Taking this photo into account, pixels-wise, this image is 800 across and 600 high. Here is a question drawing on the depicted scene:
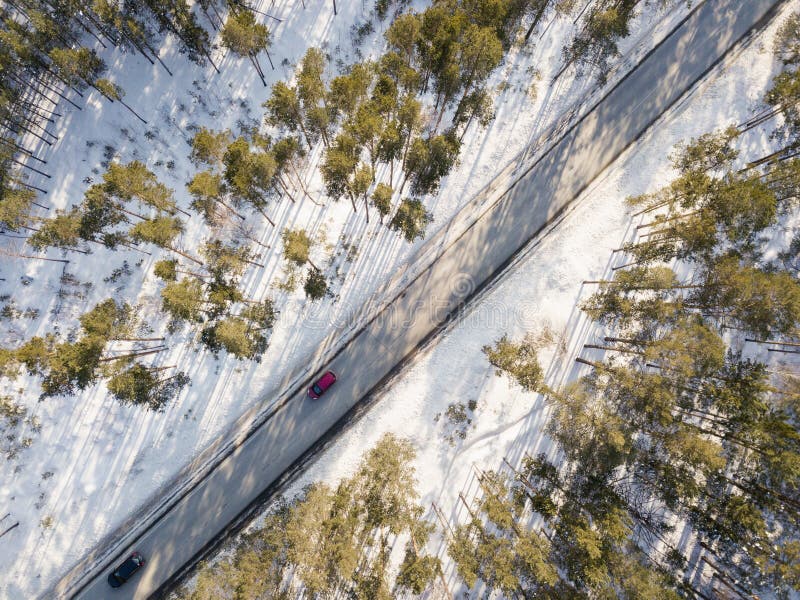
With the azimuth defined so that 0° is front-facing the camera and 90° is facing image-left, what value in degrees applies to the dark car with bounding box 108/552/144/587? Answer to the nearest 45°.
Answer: approximately 45°
